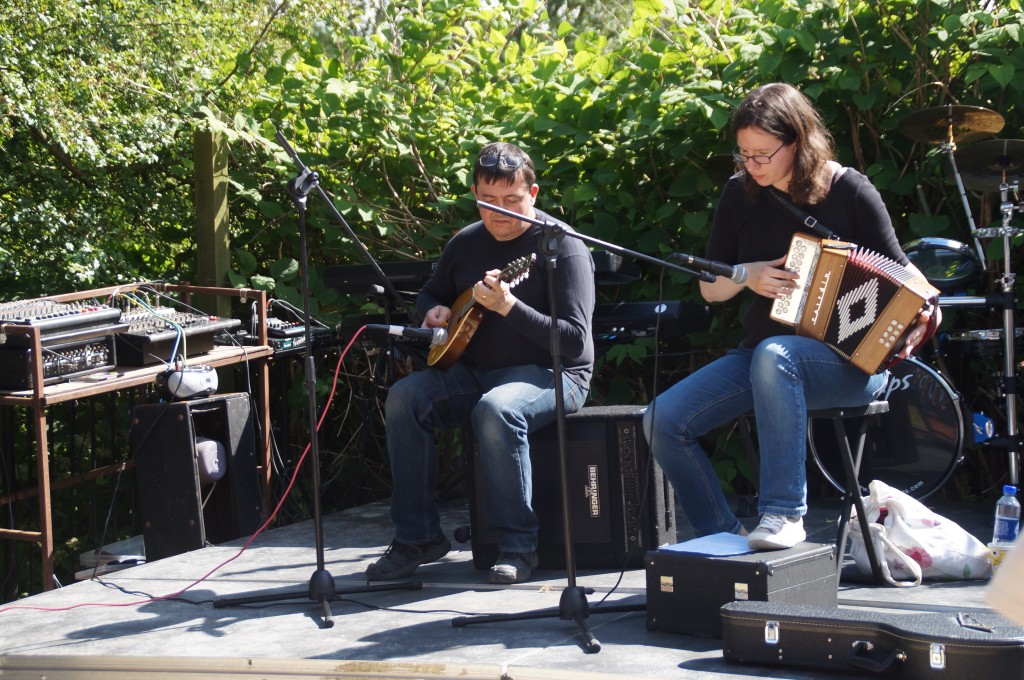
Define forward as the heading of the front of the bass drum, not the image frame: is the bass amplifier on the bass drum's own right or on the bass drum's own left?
on the bass drum's own right

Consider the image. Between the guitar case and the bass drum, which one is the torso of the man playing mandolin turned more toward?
the guitar case

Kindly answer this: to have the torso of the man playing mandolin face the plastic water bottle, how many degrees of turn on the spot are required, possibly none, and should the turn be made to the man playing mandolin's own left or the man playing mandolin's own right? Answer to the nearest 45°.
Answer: approximately 135° to the man playing mandolin's own left

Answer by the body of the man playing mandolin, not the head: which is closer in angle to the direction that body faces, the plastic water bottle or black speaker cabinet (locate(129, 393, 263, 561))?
the black speaker cabinet

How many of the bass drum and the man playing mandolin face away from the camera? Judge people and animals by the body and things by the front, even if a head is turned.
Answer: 0

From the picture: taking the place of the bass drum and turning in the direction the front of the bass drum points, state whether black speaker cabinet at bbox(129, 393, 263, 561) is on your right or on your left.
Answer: on your right

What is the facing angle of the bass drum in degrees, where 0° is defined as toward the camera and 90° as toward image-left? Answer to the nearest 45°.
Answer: approximately 0°

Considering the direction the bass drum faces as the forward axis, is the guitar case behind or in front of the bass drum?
in front

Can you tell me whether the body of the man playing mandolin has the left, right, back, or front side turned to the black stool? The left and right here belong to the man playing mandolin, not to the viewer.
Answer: left

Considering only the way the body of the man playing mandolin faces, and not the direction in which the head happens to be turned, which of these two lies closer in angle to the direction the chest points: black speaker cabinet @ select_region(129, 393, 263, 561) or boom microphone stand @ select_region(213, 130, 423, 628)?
the boom microphone stand

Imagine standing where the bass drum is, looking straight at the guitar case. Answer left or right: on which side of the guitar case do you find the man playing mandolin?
right

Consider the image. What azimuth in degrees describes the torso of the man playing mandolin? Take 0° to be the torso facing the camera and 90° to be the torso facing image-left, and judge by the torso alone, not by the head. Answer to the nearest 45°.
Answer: approximately 45°

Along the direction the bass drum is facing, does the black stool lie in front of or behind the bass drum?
in front

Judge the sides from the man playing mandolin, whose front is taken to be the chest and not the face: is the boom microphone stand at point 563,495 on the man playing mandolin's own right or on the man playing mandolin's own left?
on the man playing mandolin's own left

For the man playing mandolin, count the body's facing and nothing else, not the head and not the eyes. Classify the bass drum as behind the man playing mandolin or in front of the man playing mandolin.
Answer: behind

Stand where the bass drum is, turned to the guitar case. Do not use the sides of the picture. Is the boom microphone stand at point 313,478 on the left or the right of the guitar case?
right
